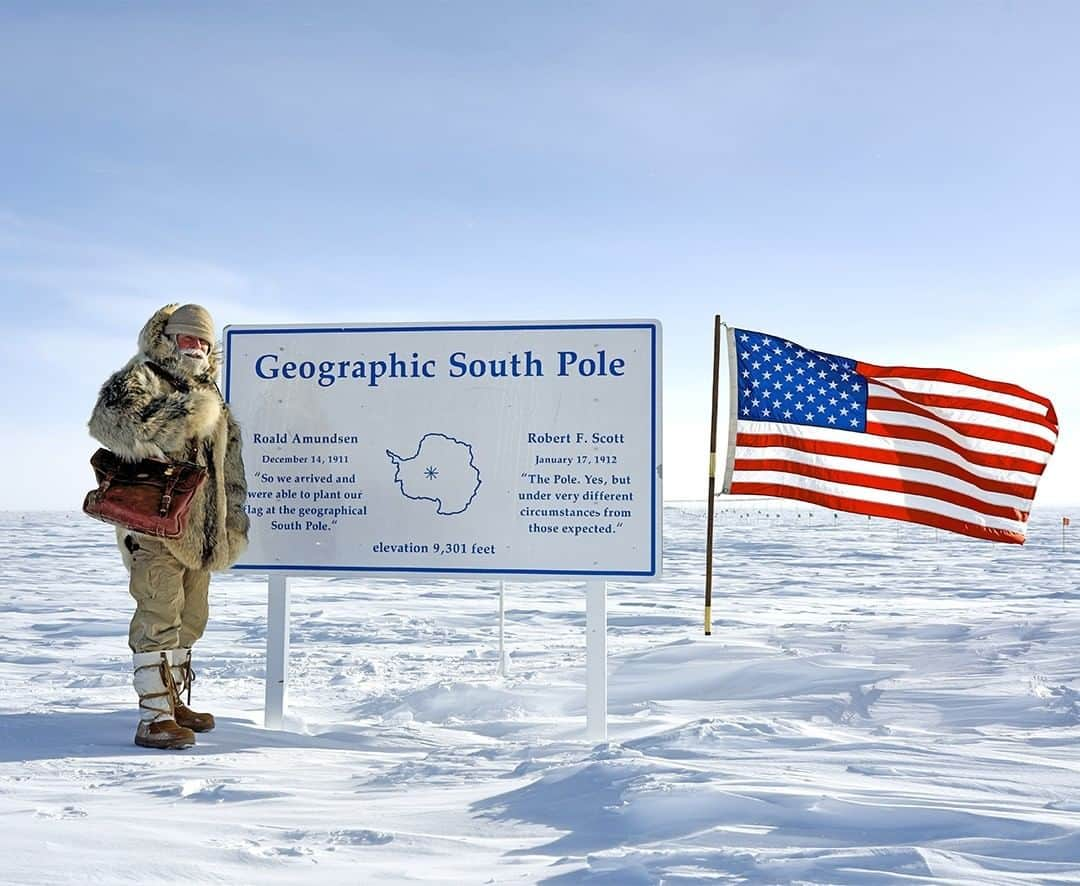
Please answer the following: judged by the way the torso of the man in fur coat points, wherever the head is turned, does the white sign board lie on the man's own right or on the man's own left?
on the man's own left

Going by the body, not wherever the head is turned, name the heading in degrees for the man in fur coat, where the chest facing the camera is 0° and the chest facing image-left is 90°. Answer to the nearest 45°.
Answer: approximately 315°

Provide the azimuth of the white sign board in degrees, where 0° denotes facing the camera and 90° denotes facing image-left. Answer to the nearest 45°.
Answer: approximately 0°
